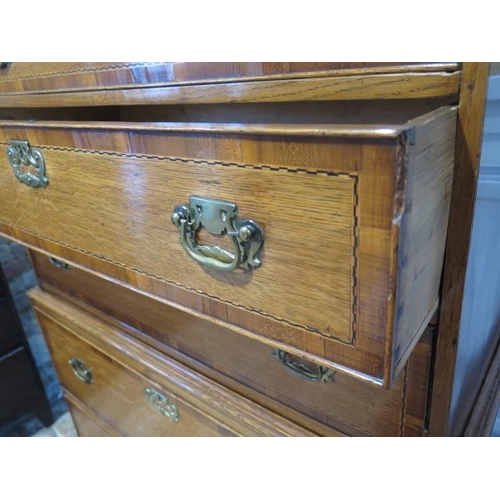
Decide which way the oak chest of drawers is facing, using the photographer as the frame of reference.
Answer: facing the viewer and to the left of the viewer
